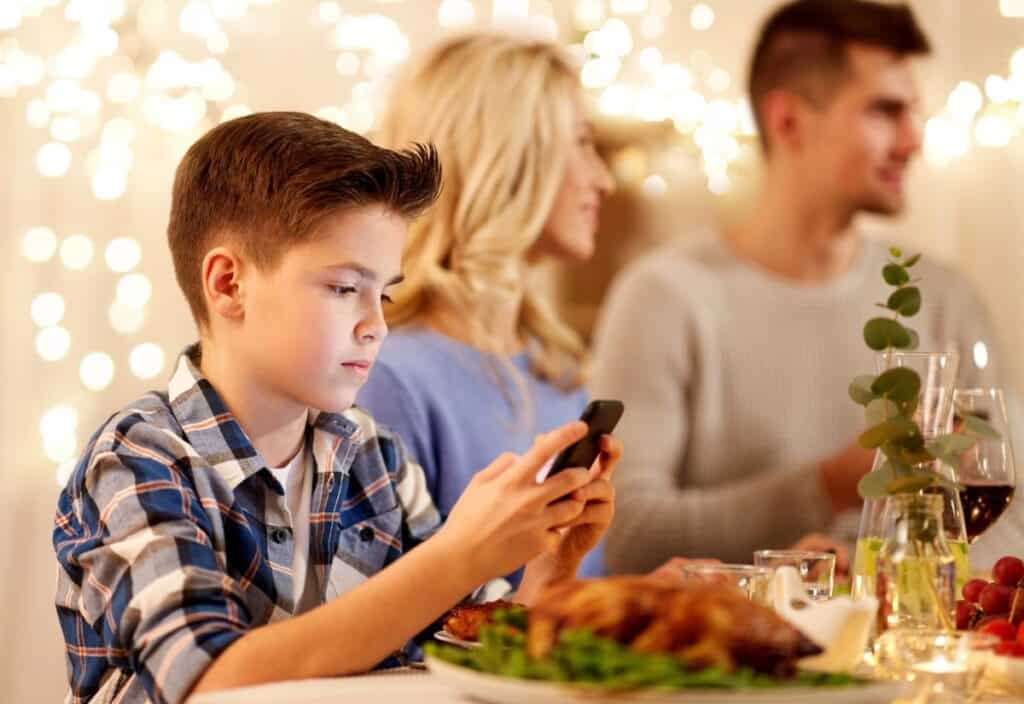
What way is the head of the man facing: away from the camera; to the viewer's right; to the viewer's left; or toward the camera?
to the viewer's right

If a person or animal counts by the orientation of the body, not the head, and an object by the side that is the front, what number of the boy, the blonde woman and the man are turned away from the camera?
0

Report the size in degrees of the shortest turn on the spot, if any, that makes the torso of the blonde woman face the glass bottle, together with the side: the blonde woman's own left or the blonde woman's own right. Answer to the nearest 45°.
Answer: approximately 45° to the blonde woman's own right

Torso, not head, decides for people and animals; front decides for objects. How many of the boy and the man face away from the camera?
0

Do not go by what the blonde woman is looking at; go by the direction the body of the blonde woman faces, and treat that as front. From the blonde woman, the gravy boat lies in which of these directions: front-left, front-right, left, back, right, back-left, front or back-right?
front-right

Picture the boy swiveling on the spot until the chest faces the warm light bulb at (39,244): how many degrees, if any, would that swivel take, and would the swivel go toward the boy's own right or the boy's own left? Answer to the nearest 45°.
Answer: approximately 135° to the boy's own left

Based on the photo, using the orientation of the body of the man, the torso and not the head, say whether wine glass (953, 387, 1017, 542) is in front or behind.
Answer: in front

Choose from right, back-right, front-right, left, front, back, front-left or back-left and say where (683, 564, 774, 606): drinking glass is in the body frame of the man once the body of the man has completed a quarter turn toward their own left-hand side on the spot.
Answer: back-right

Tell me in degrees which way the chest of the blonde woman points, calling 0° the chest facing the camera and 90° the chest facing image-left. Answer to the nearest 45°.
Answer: approximately 315°

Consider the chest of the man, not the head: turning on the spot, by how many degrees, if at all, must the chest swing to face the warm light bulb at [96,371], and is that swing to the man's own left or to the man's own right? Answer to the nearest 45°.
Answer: approximately 135° to the man's own right

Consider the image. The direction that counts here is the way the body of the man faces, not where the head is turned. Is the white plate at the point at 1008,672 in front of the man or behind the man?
in front

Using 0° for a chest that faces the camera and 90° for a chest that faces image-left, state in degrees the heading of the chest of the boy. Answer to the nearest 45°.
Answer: approximately 315°

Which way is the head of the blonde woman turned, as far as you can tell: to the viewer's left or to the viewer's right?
to the viewer's right

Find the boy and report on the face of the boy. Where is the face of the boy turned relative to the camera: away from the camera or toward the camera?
toward the camera
